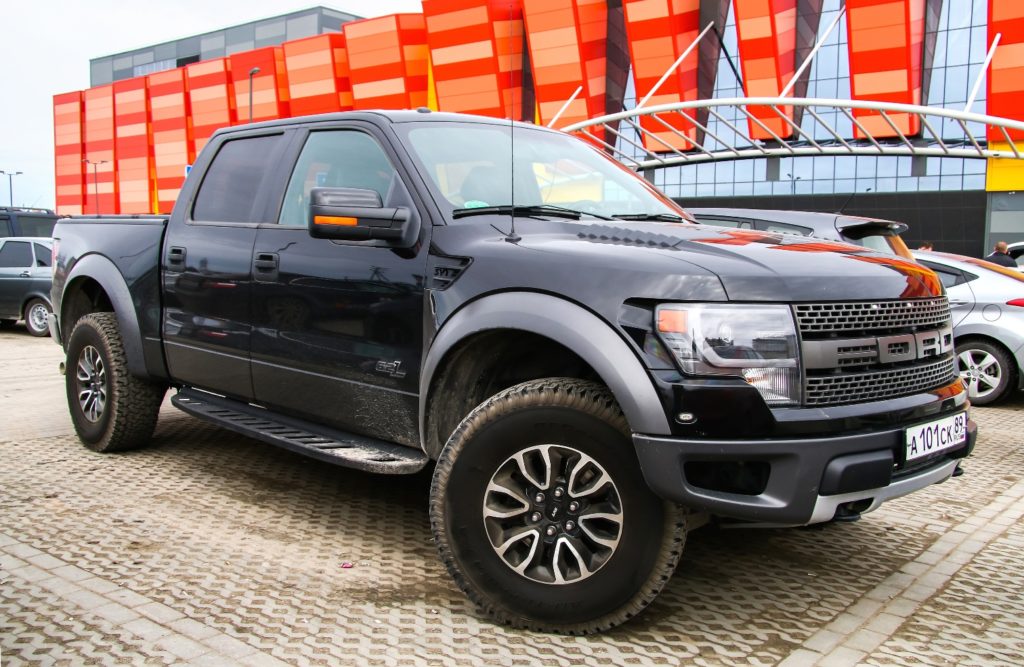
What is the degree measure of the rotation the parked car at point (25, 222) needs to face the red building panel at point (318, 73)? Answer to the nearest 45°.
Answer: approximately 135° to its right

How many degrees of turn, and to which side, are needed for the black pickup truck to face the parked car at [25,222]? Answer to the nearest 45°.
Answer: approximately 180°

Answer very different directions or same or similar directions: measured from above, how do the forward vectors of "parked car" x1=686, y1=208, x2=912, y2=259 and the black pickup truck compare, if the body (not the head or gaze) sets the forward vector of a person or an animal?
very different directions

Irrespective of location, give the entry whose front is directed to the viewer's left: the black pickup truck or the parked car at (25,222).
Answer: the parked car

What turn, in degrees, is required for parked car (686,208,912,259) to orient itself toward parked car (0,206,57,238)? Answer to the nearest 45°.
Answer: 0° — it already faces it

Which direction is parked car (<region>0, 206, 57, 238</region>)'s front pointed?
to the viewer's left

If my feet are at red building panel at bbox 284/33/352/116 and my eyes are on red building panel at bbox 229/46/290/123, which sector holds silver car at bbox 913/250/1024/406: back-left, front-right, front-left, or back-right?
back-left

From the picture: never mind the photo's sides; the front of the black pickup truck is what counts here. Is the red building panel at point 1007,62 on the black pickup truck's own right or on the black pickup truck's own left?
on the black pickup truck's own left

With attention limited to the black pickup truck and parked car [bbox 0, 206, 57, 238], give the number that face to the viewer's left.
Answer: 1

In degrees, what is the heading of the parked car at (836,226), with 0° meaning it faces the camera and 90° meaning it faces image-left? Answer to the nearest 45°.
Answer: approximately 135°

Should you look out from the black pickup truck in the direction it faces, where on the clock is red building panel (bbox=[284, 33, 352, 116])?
The red building panel is roughly at 7 o'clock from the black pickup truck.

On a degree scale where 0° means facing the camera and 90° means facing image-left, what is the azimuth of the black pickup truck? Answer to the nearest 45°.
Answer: approximately 315°
